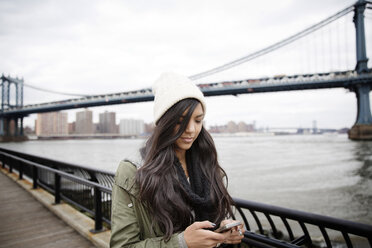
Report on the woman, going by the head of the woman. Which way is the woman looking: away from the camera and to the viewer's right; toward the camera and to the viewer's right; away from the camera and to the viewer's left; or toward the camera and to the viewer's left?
toward the camera and to the viewer's right

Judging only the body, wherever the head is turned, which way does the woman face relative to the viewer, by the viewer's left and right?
facing the viewer and to the right of the viewer
